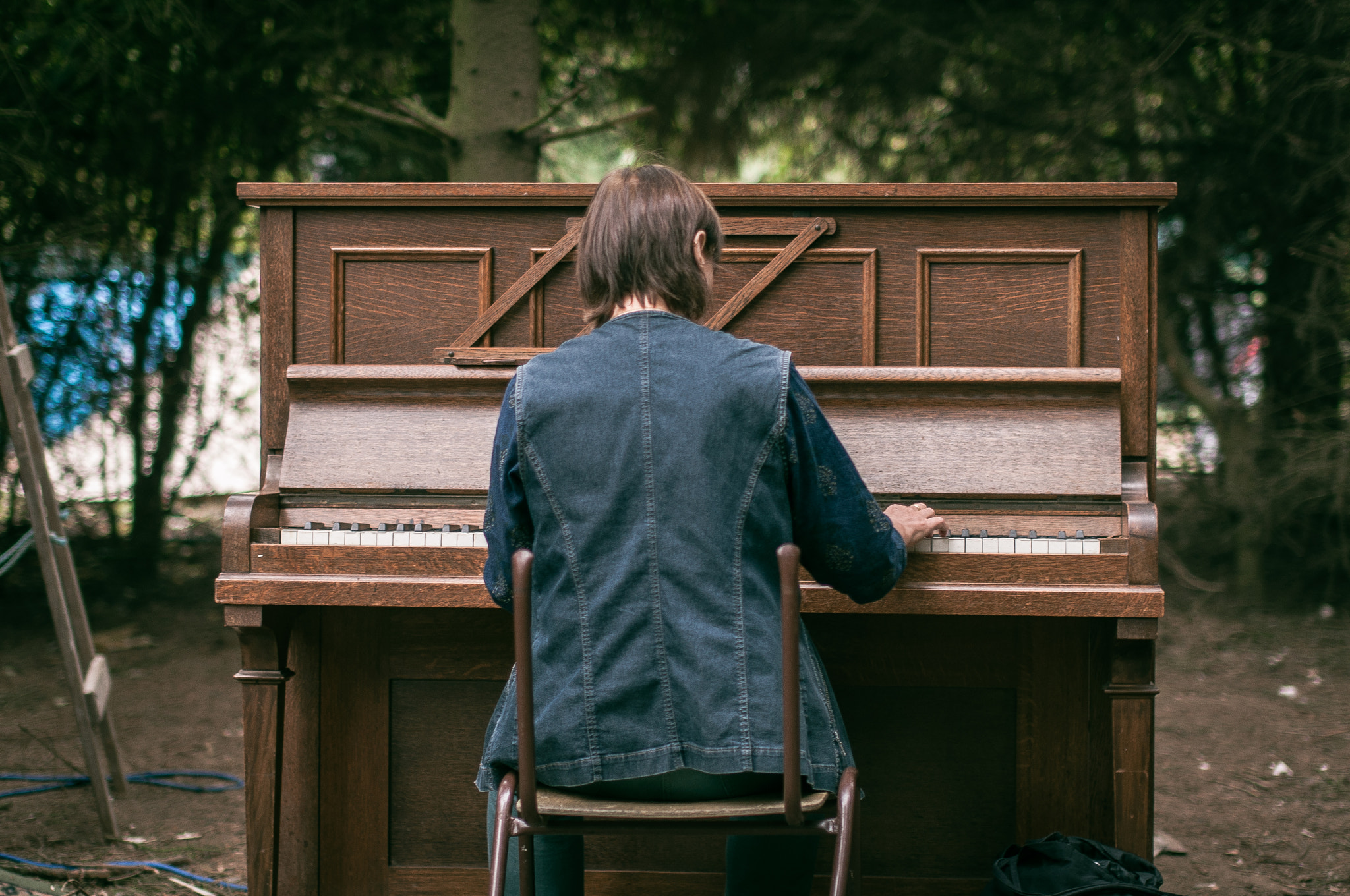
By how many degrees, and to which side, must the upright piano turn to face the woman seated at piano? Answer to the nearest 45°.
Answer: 0° — it already faces them

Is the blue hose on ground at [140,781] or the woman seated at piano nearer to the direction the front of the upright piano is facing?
the woman seated at piano

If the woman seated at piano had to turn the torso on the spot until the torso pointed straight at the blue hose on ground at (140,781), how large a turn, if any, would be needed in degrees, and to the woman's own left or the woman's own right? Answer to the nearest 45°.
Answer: approximately 45° to the woman's own left

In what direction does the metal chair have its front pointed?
away from the camera

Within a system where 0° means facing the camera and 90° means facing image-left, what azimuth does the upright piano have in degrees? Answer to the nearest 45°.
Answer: approximately 0°

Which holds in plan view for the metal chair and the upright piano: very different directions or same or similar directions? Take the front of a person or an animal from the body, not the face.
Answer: very different directions

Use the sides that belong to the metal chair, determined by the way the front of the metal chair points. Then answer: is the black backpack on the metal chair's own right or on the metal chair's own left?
on the metal chair's own right

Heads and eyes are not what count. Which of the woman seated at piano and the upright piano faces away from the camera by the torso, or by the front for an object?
the woman seated at piano

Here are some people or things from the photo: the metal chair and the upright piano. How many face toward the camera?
1

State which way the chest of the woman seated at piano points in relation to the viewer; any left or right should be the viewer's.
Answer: facing away from the viewer
